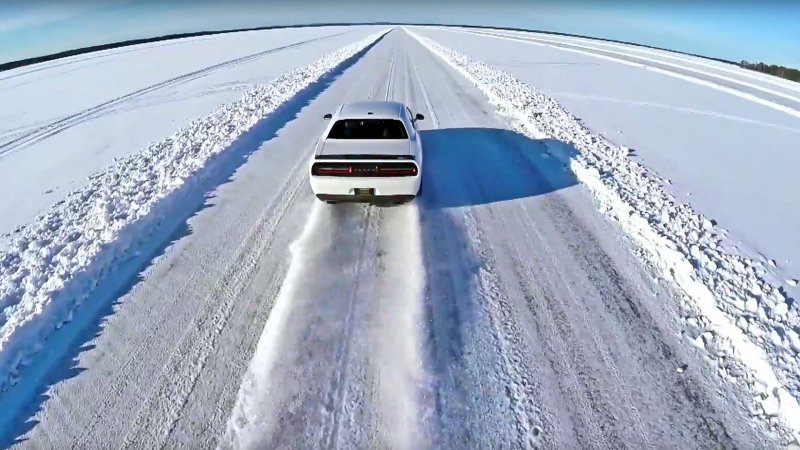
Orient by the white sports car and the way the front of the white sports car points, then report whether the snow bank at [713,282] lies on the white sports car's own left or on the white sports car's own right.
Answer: on the white sports car's own right

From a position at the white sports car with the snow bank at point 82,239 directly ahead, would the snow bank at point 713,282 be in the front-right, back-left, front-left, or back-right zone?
back-left

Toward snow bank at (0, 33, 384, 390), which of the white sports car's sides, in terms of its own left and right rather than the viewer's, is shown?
left

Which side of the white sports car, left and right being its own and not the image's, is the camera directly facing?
back
